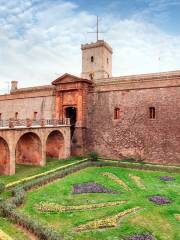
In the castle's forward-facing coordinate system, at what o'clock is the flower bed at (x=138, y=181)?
The flower bed is roughly at 10 o'clock from the castle.

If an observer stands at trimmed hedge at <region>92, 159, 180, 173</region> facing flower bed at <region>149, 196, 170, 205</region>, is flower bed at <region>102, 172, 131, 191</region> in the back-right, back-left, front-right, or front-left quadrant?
front-right

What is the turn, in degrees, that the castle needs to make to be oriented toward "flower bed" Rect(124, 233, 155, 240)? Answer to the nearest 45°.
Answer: approximately 45° to its left

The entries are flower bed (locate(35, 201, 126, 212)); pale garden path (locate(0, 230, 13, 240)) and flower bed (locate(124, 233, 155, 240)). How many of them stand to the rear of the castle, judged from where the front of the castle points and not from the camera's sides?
0

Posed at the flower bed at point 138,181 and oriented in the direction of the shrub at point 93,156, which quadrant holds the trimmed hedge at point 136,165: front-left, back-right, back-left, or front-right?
front-right

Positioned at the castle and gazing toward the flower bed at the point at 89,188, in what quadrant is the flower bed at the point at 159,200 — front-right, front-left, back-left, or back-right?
front-left

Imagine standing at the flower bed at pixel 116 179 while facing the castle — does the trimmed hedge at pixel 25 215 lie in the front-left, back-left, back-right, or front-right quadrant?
back-left

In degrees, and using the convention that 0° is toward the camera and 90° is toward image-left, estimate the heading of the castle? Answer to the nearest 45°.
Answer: approximately 45°

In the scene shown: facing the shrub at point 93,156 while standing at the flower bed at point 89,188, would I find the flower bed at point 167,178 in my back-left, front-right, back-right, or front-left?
front-right

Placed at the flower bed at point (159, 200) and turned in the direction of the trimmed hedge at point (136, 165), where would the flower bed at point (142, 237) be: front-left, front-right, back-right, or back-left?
back-left

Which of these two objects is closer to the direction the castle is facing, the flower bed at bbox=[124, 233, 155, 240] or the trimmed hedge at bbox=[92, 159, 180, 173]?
the flower bed

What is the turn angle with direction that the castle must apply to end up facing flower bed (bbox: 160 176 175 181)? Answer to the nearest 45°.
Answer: approximately 90° to its left

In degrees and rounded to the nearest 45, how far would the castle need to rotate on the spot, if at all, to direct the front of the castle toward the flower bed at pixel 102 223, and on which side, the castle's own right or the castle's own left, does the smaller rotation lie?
approximately 45° to the castle's own left
